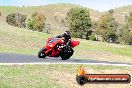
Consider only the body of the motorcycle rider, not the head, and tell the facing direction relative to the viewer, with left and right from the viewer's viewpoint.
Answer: facing to the left of the viewer

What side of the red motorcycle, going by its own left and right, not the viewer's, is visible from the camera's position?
left
